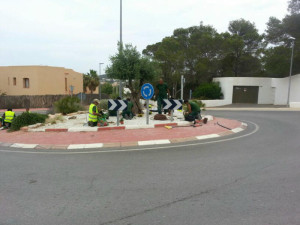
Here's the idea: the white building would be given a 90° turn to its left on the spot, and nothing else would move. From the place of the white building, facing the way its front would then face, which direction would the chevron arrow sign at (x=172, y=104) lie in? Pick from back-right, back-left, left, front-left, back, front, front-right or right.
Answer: right

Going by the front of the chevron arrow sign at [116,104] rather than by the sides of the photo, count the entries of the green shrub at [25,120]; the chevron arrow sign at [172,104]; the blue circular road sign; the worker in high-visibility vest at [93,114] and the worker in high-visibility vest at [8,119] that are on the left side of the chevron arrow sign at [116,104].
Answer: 2

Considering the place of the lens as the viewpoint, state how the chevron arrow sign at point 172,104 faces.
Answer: facing the viewer

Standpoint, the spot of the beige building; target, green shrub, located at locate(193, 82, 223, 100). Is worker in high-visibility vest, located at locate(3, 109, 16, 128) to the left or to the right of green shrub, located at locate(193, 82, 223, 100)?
right

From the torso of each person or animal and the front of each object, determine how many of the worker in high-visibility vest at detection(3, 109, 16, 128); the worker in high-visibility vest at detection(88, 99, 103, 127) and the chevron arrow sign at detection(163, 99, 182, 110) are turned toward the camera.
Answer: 1

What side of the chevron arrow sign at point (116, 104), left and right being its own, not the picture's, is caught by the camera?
front

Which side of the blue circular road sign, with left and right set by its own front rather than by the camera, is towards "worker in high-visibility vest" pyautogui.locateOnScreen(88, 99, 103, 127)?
right

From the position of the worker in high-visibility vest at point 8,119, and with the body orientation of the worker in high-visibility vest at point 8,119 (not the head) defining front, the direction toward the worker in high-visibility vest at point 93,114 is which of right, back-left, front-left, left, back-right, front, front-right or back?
back-right

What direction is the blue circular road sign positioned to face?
toward the camera

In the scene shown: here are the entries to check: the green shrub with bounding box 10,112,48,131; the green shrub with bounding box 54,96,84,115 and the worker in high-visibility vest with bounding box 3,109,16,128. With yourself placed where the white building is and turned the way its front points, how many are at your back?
0

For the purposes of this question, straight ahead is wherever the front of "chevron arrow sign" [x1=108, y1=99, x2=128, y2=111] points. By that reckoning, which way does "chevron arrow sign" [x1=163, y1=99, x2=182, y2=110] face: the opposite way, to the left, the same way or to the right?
the same way

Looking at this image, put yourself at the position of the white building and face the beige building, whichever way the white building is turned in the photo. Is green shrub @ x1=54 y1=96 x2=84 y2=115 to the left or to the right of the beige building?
left

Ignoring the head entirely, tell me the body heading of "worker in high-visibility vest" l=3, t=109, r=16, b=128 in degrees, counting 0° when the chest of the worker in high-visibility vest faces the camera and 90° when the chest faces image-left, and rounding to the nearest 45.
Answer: approximately 180°

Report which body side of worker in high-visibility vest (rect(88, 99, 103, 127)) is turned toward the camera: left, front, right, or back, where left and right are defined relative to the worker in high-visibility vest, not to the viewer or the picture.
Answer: right

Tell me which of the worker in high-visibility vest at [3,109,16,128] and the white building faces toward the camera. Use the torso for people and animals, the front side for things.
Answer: the white building
